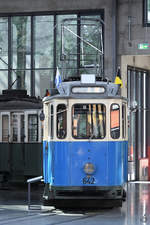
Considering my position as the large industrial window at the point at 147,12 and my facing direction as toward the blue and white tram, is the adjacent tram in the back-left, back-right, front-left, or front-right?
front-right

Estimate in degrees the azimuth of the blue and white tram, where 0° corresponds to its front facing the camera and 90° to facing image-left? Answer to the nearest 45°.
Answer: approximately 0°

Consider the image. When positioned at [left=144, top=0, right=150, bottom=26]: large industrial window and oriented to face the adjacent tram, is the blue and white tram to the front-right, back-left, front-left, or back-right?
front-left

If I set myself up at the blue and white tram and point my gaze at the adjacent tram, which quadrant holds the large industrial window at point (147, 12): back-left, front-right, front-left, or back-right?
front-right

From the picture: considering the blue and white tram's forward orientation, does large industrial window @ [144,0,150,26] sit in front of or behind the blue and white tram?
behind

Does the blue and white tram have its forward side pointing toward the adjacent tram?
no
